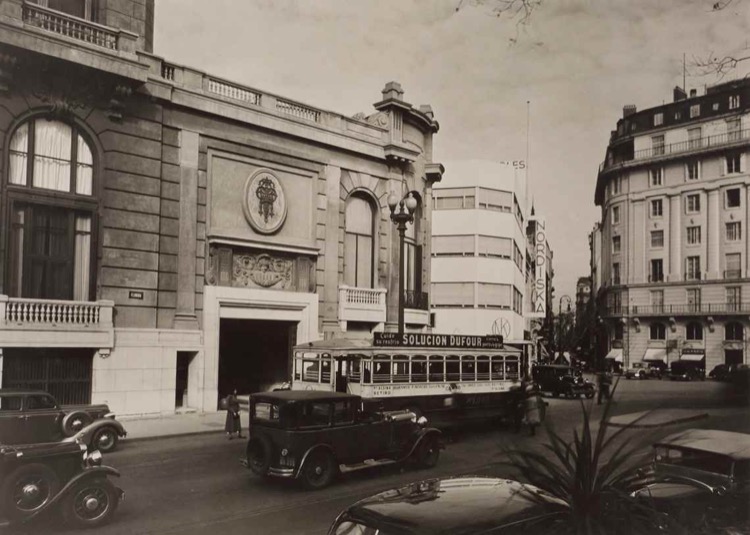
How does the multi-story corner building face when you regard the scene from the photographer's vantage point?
facing the viewer and to the left of the viewer

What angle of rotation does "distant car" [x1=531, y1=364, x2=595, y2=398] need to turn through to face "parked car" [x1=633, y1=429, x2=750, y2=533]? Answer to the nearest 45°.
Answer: approximately 45° to its right

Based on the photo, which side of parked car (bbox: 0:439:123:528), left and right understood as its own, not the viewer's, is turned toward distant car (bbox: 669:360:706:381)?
front

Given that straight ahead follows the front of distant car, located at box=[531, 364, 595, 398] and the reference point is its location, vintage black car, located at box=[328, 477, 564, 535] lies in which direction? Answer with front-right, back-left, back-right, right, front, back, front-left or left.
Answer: front-right

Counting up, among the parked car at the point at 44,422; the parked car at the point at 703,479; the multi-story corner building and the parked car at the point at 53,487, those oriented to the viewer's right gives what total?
2

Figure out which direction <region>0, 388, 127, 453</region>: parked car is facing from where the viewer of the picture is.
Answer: facing to the right of the viewer

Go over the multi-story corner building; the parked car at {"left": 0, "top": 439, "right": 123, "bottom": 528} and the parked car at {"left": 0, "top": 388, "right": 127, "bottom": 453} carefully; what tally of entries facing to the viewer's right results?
2

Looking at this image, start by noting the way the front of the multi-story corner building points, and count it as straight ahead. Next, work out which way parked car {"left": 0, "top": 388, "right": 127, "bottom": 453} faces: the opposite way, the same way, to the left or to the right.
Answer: the opposite way

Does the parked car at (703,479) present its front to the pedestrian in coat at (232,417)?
no

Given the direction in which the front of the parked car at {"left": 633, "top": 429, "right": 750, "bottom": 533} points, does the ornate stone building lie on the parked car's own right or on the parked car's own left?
on the parked car's own right

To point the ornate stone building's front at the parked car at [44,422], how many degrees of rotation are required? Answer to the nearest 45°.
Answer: approximately 45° to its right

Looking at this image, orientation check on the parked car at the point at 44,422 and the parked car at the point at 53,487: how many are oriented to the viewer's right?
2

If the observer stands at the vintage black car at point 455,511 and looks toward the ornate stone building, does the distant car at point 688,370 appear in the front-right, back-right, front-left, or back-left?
front-right

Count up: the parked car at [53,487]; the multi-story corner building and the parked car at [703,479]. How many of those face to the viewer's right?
1

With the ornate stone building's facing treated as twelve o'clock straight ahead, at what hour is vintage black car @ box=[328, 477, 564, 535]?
The vintage black car is roughly at 1 o'clock from the ornate stone building.

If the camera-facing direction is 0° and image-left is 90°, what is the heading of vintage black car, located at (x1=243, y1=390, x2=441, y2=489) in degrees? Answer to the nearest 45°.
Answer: approximately 225°

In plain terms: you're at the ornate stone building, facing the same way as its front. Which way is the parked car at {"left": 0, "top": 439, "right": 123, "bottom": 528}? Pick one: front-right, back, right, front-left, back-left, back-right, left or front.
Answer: front-right
